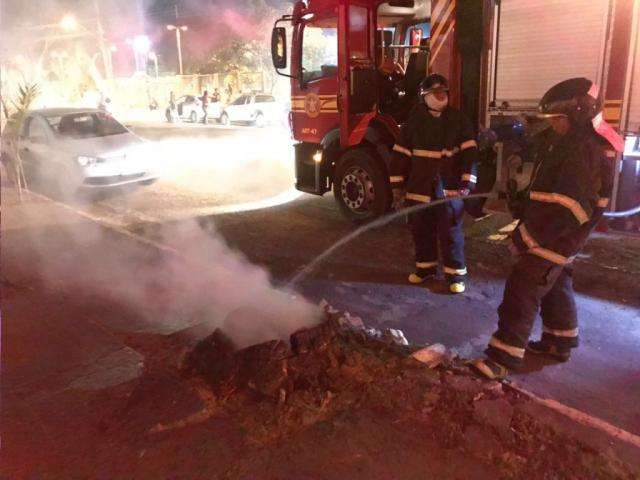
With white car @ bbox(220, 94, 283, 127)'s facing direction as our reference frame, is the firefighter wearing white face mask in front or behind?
behind

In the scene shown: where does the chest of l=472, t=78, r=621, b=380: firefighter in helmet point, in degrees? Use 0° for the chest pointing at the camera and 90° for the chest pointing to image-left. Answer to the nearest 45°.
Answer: approximately 90°

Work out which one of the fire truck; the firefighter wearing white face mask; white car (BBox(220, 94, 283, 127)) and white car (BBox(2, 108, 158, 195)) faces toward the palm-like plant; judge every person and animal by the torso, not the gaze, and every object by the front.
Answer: the fire truck

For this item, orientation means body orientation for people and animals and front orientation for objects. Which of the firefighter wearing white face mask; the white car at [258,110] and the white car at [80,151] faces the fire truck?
the white car at [80,151]

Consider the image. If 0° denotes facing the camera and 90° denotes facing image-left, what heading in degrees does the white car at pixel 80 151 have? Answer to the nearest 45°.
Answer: approximately 315°

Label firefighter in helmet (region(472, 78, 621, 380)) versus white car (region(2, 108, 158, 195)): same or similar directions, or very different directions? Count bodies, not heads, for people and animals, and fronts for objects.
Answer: very different directions

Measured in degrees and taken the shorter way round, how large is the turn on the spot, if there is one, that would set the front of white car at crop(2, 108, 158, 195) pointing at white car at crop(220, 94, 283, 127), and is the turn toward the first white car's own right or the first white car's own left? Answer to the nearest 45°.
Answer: approximately 90° to the first white car's own left

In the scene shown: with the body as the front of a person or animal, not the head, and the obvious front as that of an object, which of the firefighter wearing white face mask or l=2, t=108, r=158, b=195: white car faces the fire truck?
the white car

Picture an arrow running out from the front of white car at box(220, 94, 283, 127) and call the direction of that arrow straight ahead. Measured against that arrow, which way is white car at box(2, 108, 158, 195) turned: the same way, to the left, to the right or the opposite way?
the opposite way

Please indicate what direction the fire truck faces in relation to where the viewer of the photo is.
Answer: facing to the left of the viewer
